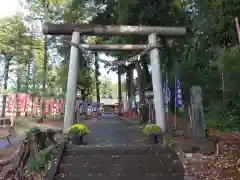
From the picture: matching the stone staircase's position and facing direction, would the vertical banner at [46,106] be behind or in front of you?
behind

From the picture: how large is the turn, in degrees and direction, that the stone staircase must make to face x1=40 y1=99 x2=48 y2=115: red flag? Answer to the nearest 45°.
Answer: approximately 180°

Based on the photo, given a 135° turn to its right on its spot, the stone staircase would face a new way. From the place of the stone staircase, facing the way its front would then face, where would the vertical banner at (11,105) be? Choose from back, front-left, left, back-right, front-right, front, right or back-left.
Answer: front

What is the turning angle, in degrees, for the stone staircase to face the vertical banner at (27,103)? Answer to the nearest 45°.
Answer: approximately 135° to its right

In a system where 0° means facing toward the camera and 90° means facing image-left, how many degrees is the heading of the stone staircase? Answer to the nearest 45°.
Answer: approximately 0°

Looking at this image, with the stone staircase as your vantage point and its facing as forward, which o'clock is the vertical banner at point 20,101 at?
The vertical banner is roughly at 5 o'clock from the stone staircase.

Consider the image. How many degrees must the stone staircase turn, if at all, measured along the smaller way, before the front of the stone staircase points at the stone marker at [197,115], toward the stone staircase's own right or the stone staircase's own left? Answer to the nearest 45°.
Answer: approximately 135° to the stone staircase's own left

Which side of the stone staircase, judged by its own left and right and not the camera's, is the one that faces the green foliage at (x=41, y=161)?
right
